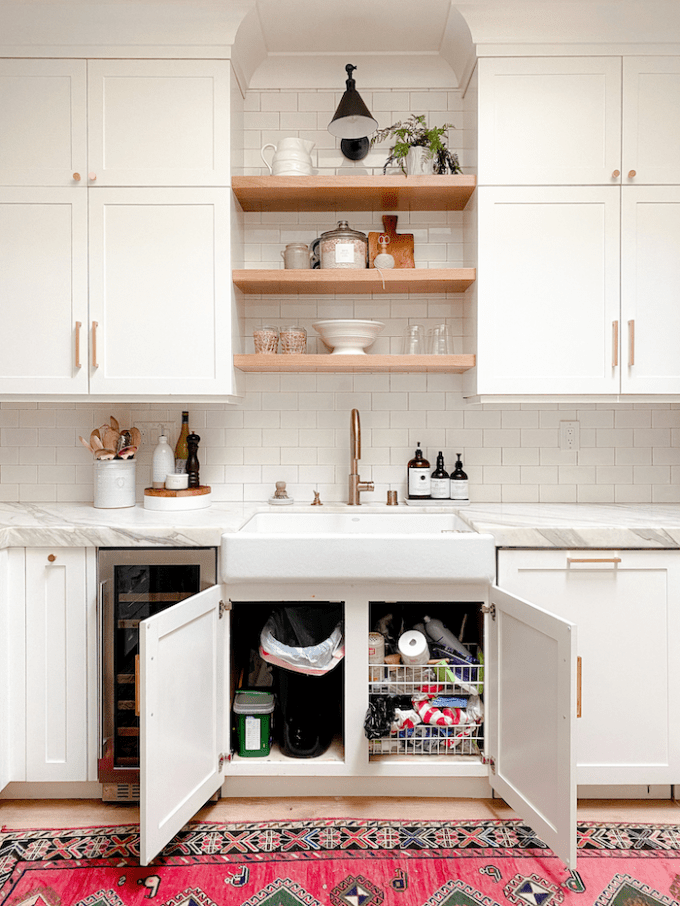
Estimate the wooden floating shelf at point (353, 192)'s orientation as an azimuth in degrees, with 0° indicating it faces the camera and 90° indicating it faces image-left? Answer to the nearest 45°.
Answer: approximately 0°

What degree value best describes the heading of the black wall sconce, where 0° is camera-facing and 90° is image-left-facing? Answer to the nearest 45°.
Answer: approximately 0°

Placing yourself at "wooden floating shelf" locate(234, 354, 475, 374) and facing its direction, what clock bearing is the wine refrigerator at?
The wine refrigerator is roughly at 2 o'clock from the wooden floating shelf.
